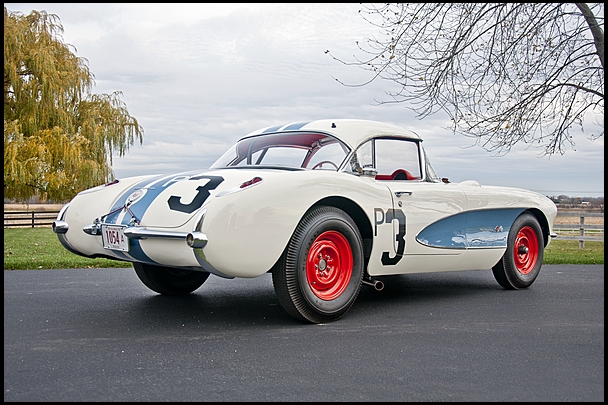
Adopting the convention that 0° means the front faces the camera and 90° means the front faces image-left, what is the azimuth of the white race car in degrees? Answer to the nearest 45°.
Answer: approximately 225°

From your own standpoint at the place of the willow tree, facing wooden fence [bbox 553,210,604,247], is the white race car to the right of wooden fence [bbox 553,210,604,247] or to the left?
right

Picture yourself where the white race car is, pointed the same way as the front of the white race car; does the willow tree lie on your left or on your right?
on your left

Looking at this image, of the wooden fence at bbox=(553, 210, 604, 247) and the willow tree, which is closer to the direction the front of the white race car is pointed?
the wooden fence
